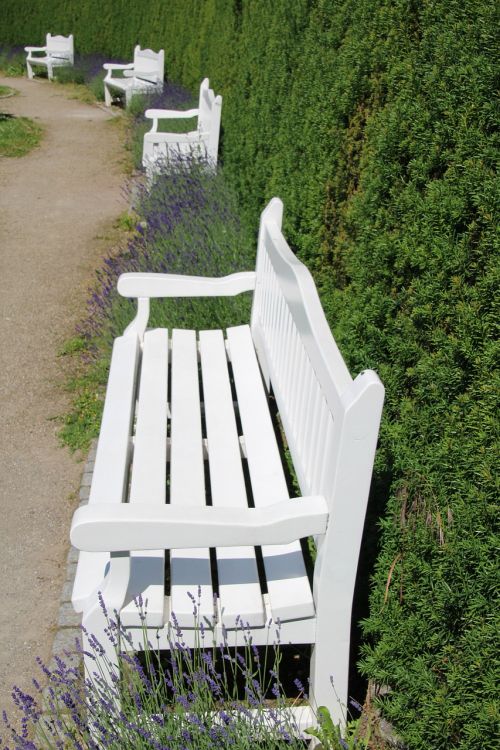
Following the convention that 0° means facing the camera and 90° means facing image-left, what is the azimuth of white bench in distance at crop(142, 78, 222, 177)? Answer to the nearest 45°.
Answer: approximately 90°

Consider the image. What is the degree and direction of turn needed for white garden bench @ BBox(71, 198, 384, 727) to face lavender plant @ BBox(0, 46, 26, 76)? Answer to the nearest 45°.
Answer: approximately 90° to its right

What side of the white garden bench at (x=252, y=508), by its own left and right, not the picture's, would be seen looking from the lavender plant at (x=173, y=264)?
right

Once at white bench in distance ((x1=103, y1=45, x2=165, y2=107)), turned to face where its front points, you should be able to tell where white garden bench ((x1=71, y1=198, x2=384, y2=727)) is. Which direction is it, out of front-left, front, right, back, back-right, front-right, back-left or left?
front-left

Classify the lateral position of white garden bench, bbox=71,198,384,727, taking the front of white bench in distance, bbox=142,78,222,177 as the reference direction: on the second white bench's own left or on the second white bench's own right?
on the second white bench's own left

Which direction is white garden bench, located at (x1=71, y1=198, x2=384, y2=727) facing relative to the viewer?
to the viewer's left

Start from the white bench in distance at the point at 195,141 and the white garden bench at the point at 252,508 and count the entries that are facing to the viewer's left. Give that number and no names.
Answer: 2

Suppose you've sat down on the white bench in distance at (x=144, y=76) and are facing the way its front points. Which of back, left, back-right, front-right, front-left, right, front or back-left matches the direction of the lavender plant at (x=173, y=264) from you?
front-left

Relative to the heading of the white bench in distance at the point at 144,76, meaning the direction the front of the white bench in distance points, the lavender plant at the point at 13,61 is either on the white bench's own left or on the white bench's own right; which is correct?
on the white bench's own right

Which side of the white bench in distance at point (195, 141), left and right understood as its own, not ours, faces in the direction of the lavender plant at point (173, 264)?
left

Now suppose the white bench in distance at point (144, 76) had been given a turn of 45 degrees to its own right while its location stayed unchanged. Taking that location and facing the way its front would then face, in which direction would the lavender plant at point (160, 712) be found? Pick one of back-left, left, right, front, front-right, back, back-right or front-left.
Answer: left

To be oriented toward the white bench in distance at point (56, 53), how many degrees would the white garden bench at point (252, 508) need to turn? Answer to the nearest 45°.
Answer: approximately 90° to its right
